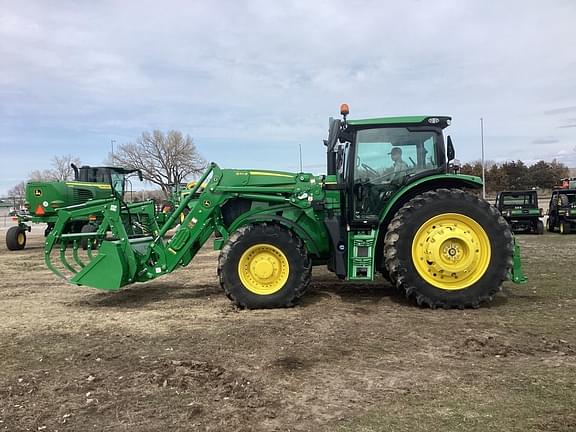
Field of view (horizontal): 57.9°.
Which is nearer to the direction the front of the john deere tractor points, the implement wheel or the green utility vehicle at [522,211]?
the implement wheel

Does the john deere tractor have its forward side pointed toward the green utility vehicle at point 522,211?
no

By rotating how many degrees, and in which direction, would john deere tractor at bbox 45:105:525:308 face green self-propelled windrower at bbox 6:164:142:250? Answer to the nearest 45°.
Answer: approximately 45° to its right

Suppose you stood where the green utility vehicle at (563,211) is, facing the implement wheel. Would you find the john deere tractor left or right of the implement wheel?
left

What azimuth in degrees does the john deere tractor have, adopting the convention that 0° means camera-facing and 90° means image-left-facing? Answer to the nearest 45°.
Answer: approximately 90°

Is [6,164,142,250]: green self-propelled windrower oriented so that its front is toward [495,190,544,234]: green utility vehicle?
no

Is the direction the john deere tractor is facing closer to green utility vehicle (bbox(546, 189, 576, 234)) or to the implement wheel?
the implement wheel
